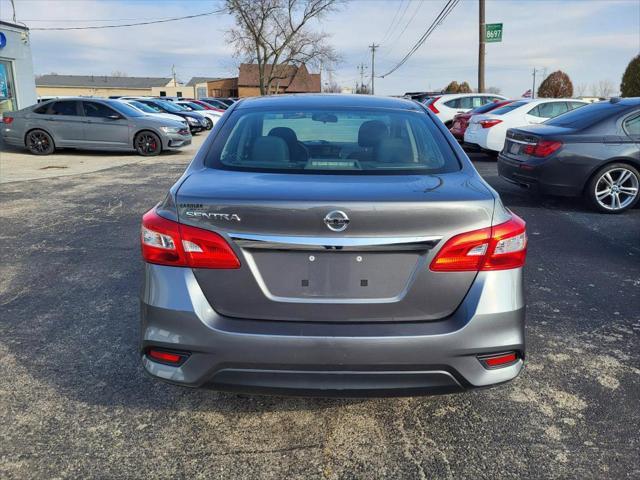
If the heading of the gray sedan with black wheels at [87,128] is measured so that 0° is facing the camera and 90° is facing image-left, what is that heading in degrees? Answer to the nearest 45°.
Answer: approximately 270°

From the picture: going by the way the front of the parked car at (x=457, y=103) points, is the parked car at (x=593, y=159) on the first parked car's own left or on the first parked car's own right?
on the first parked car's own right

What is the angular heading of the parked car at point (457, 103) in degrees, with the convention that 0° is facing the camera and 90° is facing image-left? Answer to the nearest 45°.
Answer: approximately 225°

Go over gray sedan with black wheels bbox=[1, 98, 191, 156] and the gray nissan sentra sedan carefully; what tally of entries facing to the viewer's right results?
1

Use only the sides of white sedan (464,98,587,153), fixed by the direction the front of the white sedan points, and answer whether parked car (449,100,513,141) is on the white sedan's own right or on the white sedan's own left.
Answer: on the white sedan's own left

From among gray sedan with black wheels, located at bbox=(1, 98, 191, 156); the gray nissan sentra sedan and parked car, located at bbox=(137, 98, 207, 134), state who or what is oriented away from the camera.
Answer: the gray nissan sentra sedan

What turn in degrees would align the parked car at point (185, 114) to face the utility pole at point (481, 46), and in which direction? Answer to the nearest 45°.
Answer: approximately 45° to its left

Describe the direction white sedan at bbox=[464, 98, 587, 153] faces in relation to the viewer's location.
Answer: facing away from the viewer and to the right of the viewer

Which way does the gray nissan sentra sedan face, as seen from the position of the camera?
facing away from the viewer

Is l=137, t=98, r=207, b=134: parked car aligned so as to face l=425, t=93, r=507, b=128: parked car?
yes
